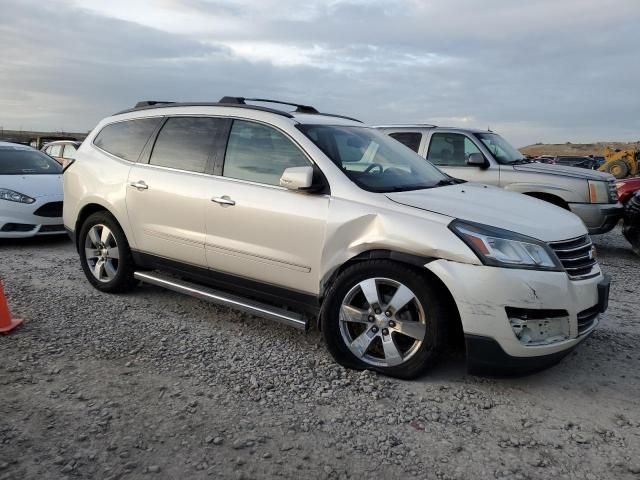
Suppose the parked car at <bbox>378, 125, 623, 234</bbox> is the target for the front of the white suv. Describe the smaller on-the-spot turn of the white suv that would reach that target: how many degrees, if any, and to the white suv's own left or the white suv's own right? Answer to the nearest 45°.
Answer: approximately 90° to the white suv's own left

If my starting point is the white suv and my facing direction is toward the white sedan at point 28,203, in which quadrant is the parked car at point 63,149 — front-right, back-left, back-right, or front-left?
front-right

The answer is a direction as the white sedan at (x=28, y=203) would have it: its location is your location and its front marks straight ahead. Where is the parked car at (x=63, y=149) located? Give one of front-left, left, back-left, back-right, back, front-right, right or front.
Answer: back-left

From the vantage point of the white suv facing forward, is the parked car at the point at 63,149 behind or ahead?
behind

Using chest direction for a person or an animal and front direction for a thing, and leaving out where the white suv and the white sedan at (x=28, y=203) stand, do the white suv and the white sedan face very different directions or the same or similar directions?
same or similar directions

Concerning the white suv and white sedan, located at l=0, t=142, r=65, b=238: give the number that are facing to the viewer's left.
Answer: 0

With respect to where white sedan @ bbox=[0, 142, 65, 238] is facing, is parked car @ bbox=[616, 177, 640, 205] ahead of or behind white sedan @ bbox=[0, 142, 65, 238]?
ahead

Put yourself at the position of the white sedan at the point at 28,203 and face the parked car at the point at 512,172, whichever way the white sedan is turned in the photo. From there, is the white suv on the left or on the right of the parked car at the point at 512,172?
right

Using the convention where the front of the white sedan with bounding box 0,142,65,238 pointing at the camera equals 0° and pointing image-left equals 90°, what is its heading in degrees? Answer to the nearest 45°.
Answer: approximately 315°

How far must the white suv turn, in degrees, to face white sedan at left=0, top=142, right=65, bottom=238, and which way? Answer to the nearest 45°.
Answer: approximately 180°

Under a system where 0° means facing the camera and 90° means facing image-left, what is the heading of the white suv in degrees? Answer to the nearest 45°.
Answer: approximately 315°
